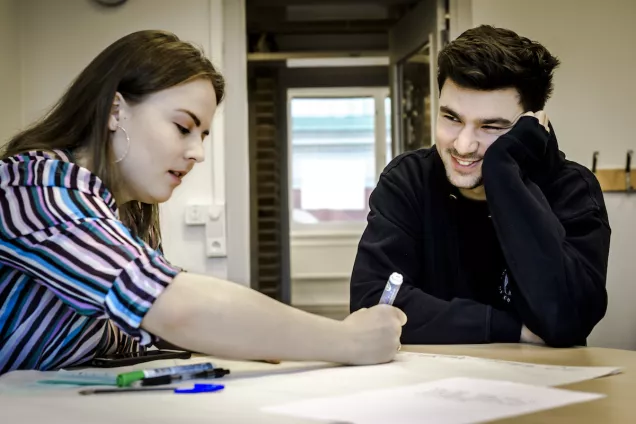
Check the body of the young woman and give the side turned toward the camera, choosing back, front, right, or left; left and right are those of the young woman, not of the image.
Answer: right

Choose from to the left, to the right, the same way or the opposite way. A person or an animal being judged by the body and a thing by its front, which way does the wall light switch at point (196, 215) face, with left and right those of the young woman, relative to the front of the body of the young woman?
to the right

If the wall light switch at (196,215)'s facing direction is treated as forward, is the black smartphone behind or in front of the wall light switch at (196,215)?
in front

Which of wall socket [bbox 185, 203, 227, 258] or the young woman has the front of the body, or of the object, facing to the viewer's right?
the young woman

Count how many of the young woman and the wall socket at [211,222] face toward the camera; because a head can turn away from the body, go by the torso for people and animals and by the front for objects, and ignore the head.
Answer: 1

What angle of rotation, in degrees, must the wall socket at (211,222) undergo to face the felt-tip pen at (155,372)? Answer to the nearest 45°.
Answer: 0° — it already faces it

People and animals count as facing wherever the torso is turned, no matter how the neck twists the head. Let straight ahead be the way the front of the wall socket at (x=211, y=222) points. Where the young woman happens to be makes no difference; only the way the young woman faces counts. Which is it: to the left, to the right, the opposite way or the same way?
to the left

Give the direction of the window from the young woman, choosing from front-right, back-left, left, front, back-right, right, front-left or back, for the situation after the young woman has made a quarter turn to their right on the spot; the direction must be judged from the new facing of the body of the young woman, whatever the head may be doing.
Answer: back

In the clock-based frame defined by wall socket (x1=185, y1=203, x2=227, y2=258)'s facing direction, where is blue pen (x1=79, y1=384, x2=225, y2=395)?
The blue pen is roughly at 12 o'clock from the wall socket.

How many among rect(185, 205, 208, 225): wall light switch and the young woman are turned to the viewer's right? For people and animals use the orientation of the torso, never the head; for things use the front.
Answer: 1

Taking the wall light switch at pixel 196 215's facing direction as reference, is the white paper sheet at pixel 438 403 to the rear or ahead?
ahead
